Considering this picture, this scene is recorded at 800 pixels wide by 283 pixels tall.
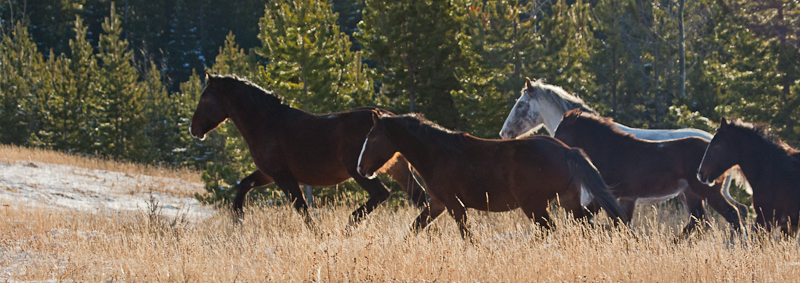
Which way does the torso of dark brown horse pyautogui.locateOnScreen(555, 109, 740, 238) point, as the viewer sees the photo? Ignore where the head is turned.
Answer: to the viewer's left

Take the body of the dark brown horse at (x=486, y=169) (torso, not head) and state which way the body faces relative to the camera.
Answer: to the viewer's left

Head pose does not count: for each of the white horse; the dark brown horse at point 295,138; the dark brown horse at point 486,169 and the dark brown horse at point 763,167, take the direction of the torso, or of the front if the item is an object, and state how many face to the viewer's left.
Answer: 4

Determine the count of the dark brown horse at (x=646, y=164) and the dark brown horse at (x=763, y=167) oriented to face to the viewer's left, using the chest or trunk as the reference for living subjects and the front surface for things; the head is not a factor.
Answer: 2

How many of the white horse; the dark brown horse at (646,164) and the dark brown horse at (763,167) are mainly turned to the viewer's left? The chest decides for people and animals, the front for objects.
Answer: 3

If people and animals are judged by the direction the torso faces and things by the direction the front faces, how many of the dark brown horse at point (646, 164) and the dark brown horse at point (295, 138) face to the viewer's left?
2

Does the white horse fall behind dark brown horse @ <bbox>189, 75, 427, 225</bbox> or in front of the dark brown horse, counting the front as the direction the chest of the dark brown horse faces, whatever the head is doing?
behind

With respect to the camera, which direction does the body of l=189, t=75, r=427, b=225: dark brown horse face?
to the viewer's left

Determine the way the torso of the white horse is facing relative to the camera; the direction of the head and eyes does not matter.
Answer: to the viewer's left

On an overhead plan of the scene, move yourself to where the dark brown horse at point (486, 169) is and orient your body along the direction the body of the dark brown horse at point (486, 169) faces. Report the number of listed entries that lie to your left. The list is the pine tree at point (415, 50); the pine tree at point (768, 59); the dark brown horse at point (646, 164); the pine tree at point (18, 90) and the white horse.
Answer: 0

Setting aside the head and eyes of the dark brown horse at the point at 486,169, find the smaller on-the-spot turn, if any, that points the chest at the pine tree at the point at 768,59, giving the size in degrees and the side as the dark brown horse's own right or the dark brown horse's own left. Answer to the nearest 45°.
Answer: approximately 135° to the dark brown horse's own right

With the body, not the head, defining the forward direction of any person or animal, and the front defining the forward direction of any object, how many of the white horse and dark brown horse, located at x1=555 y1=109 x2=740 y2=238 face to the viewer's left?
2

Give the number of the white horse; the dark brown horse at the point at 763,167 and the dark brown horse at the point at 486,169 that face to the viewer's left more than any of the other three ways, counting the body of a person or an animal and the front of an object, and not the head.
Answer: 3

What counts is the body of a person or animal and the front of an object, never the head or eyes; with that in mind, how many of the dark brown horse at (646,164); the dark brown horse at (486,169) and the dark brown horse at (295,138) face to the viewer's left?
3

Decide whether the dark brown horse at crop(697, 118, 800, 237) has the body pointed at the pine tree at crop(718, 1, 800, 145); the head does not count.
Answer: no

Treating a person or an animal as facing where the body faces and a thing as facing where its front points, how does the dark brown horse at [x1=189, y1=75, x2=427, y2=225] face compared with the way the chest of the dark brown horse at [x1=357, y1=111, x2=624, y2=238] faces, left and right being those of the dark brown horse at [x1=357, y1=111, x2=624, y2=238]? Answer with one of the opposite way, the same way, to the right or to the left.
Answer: the same way

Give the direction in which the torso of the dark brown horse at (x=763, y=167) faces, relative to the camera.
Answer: to the viewer's left
